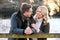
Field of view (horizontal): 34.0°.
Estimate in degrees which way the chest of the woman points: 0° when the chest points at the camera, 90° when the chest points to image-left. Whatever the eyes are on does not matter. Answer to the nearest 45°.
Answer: approximately 45°

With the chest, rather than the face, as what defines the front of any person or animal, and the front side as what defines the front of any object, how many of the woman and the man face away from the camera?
0

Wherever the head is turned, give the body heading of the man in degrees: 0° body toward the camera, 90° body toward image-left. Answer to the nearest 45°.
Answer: approximately 315°
